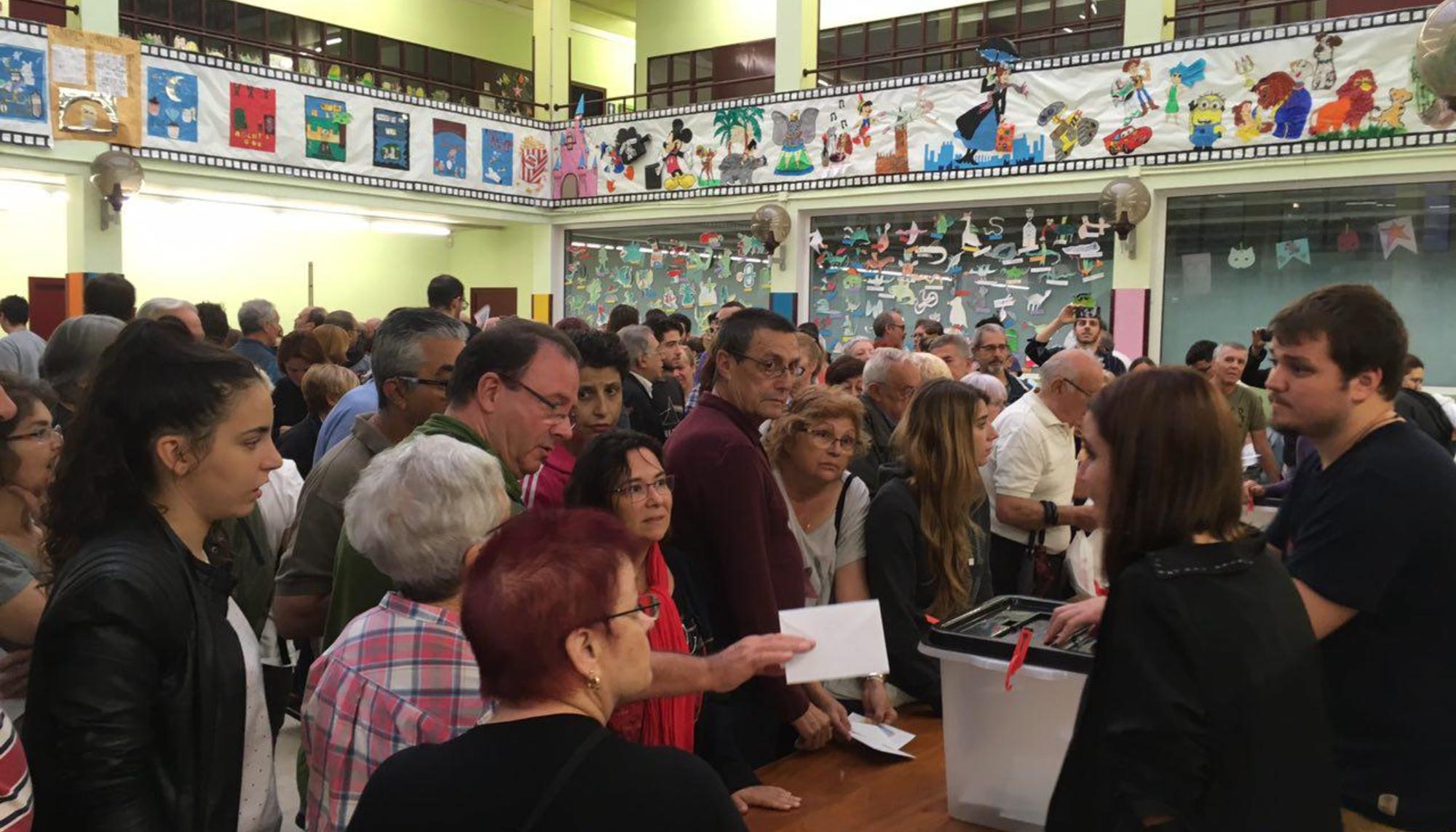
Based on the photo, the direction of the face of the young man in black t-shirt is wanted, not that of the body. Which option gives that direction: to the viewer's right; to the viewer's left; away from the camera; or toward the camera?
to the viewer's left

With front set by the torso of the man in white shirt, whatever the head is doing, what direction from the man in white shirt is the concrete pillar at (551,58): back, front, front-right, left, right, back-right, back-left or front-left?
back-left

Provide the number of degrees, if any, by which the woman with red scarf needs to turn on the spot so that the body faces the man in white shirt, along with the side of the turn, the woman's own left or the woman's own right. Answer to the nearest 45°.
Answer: approximately 90° to the woman's own left

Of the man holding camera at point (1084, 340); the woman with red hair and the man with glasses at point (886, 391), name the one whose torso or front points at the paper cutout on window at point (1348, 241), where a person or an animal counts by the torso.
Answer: the woman with red hair

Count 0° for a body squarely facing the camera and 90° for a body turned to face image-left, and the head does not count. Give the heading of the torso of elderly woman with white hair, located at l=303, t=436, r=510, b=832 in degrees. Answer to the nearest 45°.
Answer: approximately 225°

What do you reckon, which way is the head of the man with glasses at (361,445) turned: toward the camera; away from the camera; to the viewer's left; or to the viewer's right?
to the viewer's right

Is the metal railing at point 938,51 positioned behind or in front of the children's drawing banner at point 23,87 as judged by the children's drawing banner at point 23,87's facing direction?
in front

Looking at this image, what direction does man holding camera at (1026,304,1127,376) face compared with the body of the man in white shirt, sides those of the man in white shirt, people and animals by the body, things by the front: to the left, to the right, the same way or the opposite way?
to the right

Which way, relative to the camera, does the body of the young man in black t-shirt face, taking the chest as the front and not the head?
to the viewer's left

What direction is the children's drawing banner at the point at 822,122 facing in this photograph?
toward the camera

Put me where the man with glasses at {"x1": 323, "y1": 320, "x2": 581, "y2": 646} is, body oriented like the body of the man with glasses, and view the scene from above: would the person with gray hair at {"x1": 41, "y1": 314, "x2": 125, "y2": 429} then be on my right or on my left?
on my left

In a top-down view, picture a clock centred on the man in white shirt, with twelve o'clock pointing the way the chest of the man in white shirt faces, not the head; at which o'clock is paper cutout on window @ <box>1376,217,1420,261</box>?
The paper cutout on window is roughly at 10 o'clock from the man in white shirt.

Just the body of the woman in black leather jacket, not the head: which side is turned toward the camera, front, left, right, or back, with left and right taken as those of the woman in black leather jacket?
right

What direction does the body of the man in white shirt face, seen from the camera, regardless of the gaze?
to the viewer's right

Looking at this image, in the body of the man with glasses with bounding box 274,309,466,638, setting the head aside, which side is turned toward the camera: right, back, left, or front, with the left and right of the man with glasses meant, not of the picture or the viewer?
right

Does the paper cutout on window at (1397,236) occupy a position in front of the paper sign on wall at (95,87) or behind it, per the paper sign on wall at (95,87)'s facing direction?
in front

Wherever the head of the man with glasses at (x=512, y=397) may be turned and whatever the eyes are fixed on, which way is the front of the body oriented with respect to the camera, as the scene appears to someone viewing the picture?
to the viewer's right

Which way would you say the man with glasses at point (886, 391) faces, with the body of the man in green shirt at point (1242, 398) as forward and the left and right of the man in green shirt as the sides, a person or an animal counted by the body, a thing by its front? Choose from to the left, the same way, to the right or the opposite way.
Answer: to the left

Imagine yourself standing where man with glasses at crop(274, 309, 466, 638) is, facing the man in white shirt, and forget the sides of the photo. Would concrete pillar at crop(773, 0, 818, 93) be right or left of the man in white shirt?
left
